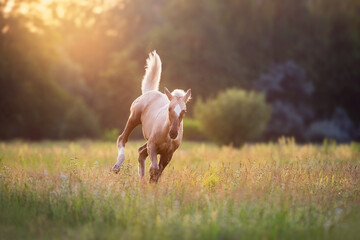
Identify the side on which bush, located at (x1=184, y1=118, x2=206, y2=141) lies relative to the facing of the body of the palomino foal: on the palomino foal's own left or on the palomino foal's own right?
on the palomino foal's own left

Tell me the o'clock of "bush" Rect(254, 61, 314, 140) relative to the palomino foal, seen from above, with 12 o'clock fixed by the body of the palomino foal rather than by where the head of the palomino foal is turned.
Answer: The bush is roughly at 8 o'clock from the palomino foal.

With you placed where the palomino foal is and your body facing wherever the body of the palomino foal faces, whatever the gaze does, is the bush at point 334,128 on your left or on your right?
on your left

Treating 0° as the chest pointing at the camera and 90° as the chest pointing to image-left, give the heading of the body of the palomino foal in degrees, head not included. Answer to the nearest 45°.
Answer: approximately 315°

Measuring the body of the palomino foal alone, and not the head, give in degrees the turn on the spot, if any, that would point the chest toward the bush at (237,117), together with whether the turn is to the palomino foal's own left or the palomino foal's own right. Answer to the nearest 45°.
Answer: approximately 135° to the palomino foal's own left
